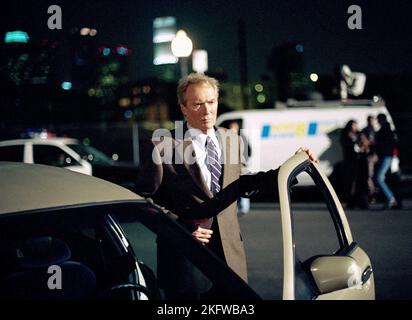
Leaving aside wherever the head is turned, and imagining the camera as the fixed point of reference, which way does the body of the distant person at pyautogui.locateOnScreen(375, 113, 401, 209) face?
to the viewer's left

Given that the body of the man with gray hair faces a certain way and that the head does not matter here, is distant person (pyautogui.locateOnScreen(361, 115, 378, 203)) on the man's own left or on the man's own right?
on the man's own left

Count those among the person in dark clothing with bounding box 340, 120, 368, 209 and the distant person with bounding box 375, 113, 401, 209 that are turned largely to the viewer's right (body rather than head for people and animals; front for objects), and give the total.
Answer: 1

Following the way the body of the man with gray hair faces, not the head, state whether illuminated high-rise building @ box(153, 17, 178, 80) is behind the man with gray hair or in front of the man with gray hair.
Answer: behind

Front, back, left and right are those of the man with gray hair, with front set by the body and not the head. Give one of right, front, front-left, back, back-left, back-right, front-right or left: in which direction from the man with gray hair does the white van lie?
back-left

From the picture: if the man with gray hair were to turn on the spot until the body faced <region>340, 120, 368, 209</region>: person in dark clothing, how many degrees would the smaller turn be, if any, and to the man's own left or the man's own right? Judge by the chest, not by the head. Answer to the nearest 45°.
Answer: approximately 135° to the man's own left

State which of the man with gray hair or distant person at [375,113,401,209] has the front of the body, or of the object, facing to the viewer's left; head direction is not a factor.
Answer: the distant person

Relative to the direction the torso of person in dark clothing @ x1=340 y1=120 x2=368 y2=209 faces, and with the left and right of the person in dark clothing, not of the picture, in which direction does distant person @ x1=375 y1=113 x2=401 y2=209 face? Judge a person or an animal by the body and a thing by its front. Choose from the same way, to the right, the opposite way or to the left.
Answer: the opposite way

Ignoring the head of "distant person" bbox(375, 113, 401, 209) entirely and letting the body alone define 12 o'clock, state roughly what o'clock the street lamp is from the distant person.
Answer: The street lamp is roughly at 11 o'clock from the distant person.
